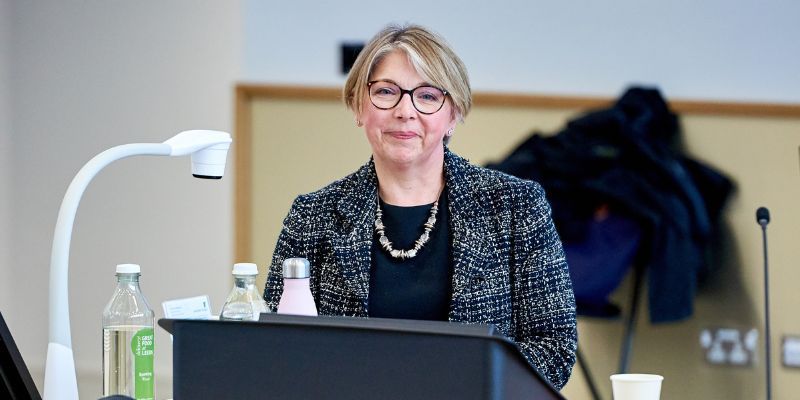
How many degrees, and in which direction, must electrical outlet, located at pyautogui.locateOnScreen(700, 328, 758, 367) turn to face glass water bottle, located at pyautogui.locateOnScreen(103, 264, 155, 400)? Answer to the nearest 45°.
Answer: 0° — it already faces it

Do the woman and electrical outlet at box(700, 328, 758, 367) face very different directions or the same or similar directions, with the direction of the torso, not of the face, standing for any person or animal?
same or similar directions

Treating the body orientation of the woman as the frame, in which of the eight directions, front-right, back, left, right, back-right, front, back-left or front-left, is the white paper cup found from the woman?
front-left

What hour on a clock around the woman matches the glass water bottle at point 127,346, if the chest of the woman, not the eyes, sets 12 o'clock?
The glass water bottle is roughly at 2 o'clock from the woman.

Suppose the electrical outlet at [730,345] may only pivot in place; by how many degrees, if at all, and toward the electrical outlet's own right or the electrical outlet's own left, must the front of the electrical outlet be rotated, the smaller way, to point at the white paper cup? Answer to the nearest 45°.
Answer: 0° — it already faces it

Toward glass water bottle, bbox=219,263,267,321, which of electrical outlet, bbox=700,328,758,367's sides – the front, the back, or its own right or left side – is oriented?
front

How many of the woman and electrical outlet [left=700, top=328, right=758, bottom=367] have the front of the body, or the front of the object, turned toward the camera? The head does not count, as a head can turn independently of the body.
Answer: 2

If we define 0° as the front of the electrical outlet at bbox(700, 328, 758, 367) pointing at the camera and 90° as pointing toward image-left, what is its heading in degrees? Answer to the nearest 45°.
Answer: approximately 0°

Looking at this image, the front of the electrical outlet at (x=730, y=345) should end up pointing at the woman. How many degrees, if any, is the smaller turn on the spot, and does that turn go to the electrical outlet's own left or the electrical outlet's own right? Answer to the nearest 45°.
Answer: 0° — it already faces them

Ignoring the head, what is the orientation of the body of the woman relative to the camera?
toward the camera
